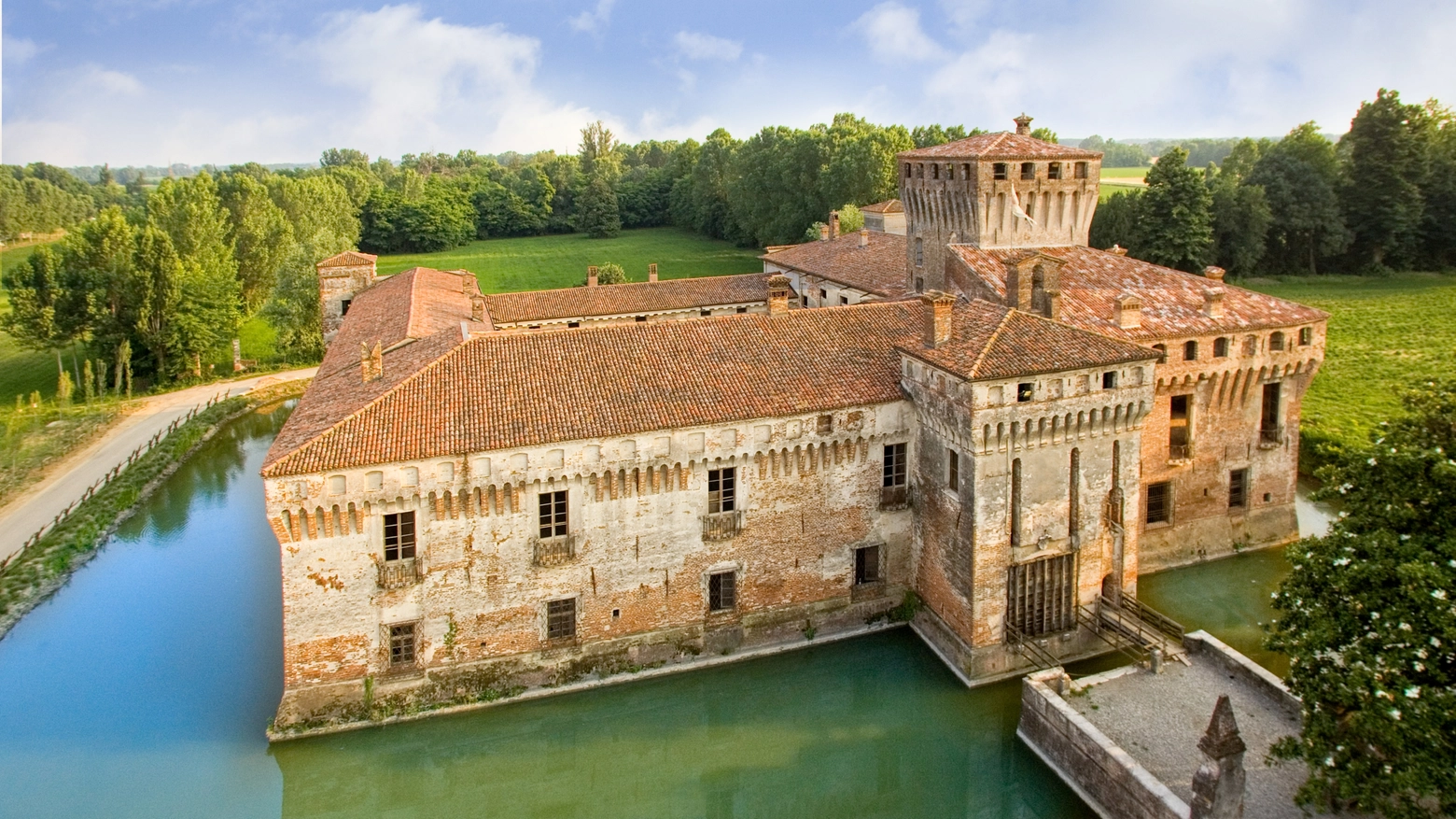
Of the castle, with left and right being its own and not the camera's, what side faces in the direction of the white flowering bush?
front

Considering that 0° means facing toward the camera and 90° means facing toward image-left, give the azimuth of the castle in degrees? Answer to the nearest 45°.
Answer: approximately 315°
